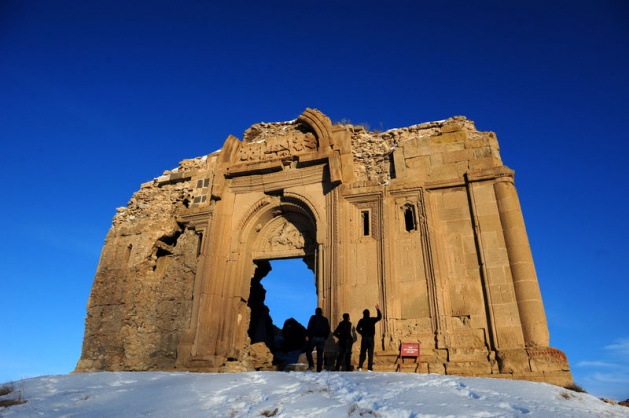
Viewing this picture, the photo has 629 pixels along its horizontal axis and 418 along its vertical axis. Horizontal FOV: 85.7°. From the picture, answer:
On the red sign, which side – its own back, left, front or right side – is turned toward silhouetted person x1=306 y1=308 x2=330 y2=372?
right

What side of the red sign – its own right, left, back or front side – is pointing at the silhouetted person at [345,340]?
right

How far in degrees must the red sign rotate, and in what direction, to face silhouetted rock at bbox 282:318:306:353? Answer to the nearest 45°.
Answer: approximately 135° to its right

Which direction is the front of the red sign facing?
toward the camera
